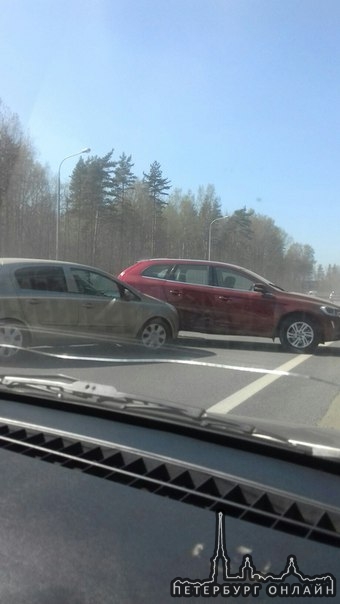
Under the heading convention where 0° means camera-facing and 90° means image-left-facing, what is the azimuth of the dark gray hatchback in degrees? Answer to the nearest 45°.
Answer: approximately 270°

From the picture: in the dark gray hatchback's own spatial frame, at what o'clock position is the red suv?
The red suv is roughly at 11 o'clock from the dark gray hatchback.
